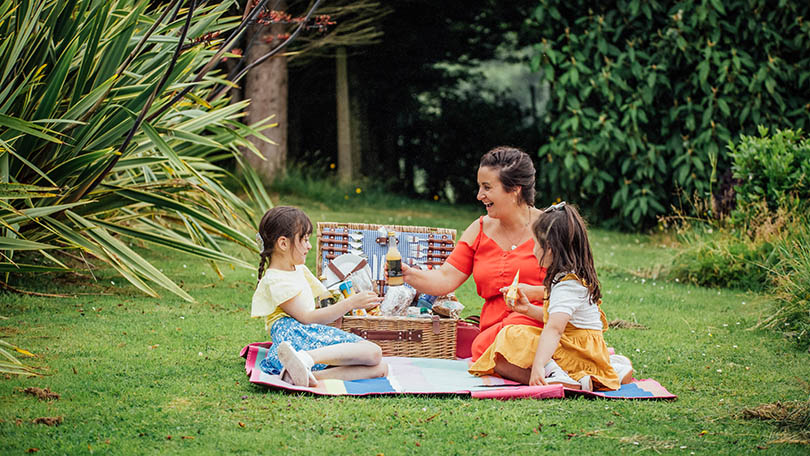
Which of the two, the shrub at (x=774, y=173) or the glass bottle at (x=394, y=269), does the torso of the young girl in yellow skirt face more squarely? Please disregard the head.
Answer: the glass bottle

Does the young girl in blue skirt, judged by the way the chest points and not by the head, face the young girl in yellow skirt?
yes

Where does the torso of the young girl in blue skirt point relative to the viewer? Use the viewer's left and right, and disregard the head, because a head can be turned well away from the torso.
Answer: facing to the right of the viewer

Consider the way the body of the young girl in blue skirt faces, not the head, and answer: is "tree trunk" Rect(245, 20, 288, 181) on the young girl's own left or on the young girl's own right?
on the young girl's own left

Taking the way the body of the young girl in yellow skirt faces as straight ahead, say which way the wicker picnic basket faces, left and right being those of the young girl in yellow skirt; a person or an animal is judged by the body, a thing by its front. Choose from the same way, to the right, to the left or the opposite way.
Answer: to the left

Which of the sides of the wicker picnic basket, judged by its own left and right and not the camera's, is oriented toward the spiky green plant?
right

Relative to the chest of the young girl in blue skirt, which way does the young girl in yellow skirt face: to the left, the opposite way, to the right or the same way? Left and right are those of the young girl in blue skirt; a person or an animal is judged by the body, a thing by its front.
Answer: the opposite way

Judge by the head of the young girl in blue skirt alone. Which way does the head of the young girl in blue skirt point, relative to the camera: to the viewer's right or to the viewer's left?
to the viewer's right

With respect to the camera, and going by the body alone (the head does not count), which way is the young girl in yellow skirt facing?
to the viewer's left

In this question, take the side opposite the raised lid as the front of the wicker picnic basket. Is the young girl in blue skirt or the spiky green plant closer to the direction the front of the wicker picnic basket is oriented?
the young girl in blue skirt

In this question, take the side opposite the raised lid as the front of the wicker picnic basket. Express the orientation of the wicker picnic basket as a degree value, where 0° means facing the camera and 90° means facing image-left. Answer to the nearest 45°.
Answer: approximately 0°

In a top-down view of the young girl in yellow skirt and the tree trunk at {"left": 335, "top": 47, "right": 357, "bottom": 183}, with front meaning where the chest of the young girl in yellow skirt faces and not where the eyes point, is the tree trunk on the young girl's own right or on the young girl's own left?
on the young girl's own right
